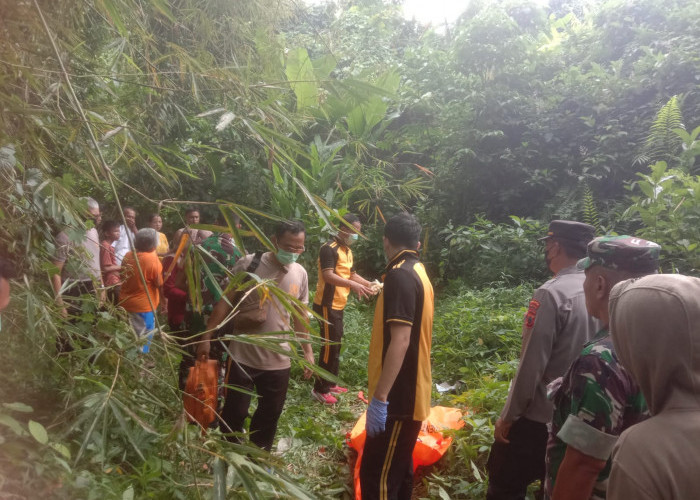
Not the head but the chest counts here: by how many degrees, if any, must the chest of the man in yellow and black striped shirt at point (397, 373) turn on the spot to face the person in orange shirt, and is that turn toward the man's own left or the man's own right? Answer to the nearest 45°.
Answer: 0° — they already face them

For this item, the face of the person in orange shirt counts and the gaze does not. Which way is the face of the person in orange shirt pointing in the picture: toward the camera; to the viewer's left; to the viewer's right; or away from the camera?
away from the camera

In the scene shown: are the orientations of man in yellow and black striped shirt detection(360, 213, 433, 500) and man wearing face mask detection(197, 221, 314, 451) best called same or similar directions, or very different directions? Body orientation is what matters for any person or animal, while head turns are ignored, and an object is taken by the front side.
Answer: very different directions

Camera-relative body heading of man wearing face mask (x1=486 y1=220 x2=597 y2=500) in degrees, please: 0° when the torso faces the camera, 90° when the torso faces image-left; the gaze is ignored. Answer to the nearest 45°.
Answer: approximately 135°

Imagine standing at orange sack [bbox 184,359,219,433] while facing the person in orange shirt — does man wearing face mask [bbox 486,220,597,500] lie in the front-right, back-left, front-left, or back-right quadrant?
back-right

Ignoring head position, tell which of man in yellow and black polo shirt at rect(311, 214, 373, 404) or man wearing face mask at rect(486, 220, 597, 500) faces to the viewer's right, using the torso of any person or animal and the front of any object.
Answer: the man in yellow and black polo shirt

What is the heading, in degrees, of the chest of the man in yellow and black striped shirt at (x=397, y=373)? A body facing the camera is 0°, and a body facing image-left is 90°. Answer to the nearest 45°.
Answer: approximately 135°

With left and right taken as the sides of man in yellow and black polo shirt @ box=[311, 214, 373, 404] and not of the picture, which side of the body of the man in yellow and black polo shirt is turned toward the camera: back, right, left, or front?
right

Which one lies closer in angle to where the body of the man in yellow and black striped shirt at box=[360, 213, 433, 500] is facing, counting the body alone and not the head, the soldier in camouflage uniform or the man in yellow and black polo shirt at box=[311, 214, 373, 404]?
the man in yellow and black polo shirt

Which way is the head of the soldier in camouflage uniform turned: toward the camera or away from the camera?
away from the camera
